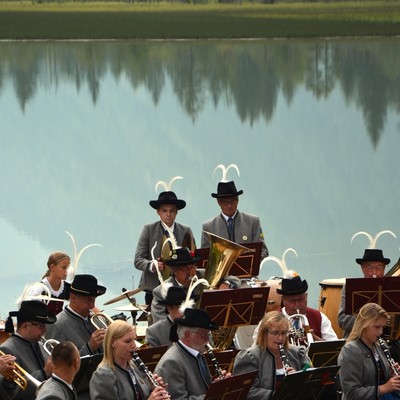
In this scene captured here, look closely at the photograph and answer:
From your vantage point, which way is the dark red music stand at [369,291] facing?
away from the camera

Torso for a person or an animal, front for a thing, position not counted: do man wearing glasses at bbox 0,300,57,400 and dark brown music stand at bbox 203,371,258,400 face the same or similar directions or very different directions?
very different directions

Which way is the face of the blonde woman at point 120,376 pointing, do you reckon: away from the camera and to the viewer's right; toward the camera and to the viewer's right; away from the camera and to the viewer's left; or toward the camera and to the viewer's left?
toward the camera and to the viewer's right

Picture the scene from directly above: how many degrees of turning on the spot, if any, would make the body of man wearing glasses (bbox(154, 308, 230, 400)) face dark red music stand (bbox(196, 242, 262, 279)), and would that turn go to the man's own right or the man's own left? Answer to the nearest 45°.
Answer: approximately 135° to the man's own left

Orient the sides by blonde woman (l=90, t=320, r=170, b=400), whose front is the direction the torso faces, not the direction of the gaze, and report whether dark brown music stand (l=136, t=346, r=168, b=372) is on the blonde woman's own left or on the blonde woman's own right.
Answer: on the blonde woman's own left

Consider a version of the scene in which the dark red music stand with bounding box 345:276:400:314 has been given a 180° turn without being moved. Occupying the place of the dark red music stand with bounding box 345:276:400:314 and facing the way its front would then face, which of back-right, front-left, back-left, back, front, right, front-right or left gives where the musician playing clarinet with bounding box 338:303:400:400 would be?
front

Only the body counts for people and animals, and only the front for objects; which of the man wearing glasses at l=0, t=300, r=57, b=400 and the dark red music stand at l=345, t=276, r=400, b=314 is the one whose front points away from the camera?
the dark red music stand

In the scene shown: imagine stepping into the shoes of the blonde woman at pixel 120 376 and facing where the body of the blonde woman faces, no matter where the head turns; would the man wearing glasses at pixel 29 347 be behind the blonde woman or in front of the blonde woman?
behind

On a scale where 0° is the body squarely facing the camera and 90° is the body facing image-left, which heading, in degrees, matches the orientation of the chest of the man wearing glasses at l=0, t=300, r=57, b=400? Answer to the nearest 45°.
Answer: approximately 315°

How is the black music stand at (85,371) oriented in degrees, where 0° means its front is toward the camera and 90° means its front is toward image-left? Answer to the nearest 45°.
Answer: approximately 135°

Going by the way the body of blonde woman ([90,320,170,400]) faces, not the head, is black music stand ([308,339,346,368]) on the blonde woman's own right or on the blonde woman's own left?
on the blonde woman's own left
